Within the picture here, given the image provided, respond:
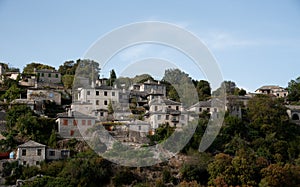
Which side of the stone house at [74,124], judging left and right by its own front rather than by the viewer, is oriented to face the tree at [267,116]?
left

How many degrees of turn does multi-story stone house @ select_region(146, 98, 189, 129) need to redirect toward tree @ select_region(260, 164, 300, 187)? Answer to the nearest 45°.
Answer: approximately 45° to its left

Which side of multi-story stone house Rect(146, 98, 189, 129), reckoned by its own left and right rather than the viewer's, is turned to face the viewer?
front

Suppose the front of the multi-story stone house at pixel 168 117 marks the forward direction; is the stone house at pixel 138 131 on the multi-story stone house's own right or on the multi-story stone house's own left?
on the multi-story stone house's own right

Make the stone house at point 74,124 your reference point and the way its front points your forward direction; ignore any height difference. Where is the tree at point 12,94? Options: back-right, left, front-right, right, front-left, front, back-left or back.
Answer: back-right

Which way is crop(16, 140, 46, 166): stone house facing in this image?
toward the camera

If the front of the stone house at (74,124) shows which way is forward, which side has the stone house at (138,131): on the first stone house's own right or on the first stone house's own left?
on the first stone house's own left

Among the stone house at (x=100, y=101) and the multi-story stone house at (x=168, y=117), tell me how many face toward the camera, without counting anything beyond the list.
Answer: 2

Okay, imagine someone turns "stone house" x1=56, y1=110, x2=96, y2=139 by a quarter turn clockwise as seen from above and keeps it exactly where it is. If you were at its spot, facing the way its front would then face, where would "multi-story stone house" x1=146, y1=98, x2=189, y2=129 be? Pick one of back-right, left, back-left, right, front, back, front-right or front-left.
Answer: back

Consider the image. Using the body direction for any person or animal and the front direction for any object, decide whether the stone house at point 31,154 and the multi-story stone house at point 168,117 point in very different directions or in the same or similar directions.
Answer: same or similar directions

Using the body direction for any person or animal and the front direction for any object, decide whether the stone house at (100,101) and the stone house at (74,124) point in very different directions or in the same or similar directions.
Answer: same or similar directions

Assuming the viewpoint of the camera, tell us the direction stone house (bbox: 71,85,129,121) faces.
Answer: facing the viewer

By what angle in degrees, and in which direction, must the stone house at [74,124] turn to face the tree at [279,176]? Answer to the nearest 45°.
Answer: approximately 45° to its left
